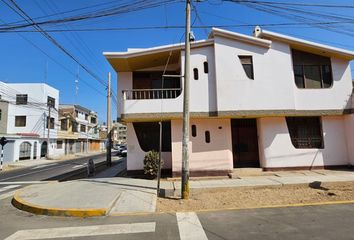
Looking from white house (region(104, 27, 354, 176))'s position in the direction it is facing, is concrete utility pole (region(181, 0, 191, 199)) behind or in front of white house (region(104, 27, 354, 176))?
in front

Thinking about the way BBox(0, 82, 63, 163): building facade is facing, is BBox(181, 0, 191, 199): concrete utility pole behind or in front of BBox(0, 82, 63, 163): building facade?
in front

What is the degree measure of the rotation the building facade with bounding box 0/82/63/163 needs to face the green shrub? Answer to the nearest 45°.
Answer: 0° — it already faces it

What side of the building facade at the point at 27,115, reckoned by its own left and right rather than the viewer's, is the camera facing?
front

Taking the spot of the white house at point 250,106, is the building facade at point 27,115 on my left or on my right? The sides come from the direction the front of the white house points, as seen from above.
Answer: on my right

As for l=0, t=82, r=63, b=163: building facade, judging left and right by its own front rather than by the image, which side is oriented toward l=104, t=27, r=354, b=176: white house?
front

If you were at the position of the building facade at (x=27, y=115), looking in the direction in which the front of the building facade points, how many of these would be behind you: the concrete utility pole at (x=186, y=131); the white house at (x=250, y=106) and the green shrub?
0

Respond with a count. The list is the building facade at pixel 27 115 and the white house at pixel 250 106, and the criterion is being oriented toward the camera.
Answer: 2

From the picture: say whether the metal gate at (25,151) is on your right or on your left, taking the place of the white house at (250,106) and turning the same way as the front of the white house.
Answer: on your right

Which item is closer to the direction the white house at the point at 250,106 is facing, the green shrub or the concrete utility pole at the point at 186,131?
the concrete utility pole

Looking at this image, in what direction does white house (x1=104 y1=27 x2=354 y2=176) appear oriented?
toward the camera
